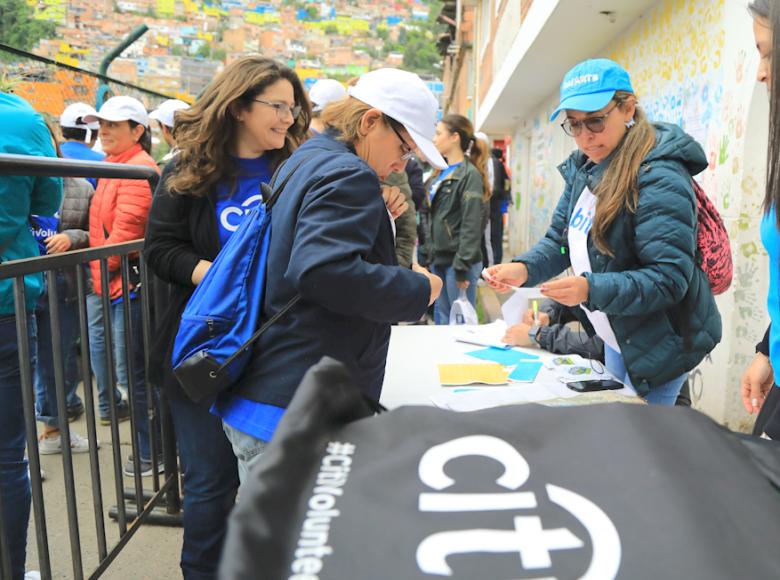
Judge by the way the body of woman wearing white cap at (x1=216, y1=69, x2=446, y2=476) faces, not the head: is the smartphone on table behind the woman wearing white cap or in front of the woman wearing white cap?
in front

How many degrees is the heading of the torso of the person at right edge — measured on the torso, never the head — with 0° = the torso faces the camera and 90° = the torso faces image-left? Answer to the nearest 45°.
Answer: approximately 90°

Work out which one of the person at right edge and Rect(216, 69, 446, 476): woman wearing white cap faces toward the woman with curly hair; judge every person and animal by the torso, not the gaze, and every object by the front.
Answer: the person at right edge

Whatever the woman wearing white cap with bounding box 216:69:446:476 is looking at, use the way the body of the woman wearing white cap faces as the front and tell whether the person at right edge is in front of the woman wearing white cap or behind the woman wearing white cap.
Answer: in front

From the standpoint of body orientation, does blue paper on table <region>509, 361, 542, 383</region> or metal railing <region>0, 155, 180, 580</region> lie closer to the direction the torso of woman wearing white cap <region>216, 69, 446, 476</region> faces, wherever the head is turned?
the blue paper on table

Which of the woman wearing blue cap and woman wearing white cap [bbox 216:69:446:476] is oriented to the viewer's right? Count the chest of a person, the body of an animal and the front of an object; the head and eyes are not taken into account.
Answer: the woman wearing white cap

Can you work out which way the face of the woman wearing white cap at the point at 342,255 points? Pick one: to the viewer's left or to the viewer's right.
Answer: to the viewer's right

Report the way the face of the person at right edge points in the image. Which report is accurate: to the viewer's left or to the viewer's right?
to the viewer's left

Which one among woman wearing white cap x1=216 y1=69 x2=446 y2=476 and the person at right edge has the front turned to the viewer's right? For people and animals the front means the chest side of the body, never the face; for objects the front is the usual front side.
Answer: the woman wearing white cap

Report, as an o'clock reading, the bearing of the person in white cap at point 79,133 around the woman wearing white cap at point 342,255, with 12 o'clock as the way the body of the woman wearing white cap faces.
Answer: The person in white cap is roughly at 8 o'clock from the woman wearing white cap.

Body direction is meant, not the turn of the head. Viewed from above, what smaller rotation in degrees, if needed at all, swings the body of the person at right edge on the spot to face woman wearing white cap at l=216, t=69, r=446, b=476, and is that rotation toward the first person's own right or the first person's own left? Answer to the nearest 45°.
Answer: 0° — they already face them

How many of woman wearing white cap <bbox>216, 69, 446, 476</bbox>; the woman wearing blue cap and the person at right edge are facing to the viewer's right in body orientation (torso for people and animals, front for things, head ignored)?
1

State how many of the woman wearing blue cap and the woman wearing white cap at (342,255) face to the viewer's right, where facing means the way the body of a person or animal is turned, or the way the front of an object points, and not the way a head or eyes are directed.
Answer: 1

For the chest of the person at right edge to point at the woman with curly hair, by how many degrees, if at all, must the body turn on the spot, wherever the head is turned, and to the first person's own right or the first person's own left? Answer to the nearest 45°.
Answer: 0° — they already face them

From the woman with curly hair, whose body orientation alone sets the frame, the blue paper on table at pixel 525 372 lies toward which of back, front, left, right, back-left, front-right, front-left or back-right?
front-left

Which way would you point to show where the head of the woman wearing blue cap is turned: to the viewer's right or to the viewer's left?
to the viewer's left
